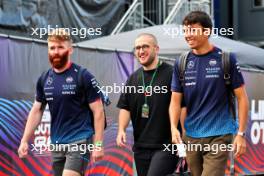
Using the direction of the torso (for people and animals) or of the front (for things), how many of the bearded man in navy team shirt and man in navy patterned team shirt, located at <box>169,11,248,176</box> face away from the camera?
0

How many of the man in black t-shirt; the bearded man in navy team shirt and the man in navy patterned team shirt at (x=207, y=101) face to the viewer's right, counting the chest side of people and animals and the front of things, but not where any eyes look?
0

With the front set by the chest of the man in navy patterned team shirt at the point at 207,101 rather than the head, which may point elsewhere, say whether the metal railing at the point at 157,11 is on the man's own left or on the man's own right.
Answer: on the man's own right

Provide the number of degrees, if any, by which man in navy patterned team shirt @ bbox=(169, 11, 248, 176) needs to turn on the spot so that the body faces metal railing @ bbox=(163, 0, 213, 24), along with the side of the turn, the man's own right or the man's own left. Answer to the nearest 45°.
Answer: approximately 135° to the man's own right

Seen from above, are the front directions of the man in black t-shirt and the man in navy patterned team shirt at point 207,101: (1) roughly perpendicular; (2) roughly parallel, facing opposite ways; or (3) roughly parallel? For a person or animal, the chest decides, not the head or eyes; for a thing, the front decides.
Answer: roughly parallel

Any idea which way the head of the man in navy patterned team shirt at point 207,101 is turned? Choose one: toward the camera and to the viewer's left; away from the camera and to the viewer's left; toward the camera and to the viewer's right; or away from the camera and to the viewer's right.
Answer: toward the camera and to the viewer's left

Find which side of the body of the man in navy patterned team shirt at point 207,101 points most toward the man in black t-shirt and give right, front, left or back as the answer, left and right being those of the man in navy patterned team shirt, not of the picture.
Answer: right

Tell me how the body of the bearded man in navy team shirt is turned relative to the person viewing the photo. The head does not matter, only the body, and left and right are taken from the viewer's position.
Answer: facing the viewer and to the left of the viewer

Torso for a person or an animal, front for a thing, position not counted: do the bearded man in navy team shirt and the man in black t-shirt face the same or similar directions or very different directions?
same or similar directions

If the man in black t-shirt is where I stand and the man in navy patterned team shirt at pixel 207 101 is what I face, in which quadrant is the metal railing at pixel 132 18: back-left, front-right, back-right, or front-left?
back-left

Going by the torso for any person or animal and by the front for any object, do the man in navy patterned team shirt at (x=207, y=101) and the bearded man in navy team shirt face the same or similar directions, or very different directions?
same or similar directions

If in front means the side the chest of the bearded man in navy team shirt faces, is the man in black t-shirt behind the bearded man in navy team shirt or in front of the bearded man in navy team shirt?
behind
